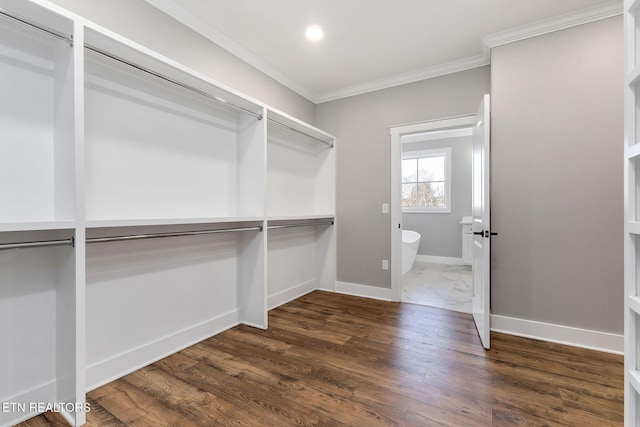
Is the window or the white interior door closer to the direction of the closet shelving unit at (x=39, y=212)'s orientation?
the white interior door

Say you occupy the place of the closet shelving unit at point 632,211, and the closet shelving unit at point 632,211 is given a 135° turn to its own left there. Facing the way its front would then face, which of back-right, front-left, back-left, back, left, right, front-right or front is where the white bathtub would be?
back

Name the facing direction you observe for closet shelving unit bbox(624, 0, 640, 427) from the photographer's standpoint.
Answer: facing to the left of the viewer

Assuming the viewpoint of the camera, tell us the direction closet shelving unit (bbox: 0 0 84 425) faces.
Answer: facing the viewer and to the right of the viewer

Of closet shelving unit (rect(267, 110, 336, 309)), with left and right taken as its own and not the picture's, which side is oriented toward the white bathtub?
left

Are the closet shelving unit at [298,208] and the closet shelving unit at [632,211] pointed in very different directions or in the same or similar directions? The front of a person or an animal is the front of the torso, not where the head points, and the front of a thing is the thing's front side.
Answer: very different directions

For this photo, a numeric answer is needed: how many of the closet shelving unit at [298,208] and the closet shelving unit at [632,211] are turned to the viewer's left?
1

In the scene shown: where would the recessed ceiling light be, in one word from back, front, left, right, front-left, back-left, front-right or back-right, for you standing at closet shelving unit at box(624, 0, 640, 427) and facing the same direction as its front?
front

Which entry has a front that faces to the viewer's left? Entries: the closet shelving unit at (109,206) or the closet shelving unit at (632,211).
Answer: the closet shelving unit at (632,211)

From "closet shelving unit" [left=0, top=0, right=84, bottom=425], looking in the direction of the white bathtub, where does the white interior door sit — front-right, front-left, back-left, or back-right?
front-right

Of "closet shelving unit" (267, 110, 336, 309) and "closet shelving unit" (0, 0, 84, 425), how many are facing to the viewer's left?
0

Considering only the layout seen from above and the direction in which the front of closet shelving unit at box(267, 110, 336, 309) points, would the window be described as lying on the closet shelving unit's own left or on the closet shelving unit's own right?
on the closet shelving unit's own left
